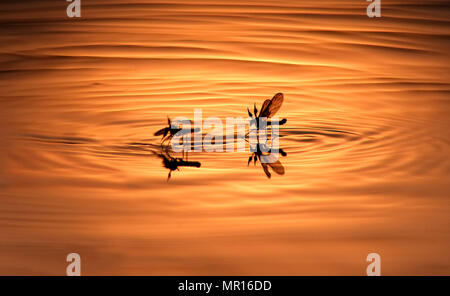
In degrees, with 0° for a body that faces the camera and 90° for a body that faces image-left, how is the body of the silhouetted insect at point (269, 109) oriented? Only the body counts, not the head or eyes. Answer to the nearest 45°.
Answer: approximately 90°
